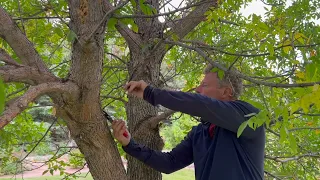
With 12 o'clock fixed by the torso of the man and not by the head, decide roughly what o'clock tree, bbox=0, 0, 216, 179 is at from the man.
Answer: The tree is roughly at 1 o'clock from the man.

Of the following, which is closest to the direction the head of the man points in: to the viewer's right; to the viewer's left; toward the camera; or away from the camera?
to the viewer's left

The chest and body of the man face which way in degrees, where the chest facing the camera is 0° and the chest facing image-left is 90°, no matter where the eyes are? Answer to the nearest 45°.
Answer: approximately 45°
